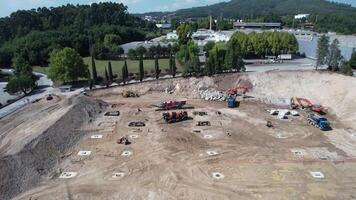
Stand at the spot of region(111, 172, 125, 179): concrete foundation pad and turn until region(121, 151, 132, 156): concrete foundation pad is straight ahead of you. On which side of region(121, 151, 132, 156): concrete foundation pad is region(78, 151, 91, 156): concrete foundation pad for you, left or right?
left

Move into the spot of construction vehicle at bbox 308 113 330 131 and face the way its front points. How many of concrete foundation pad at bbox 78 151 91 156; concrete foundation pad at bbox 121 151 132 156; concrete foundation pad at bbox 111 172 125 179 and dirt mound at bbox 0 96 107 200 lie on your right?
4

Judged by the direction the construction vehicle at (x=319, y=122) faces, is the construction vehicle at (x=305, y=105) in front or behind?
behind

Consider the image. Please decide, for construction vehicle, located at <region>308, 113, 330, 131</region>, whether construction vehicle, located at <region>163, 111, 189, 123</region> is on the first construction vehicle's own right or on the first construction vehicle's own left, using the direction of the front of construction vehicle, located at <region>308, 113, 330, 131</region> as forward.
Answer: on the first construction vehicle's own right

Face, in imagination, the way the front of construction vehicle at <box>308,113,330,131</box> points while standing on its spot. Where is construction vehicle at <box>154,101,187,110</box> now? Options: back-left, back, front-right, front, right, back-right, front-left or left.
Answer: back-right

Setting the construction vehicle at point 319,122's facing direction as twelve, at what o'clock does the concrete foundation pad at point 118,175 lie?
The concrete foundation pad is roughly at 3 o'clock from the construction vehicle.

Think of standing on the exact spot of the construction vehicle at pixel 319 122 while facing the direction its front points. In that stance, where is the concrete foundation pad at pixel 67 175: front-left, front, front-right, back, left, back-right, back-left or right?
right

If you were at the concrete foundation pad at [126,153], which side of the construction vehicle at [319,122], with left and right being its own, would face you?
right

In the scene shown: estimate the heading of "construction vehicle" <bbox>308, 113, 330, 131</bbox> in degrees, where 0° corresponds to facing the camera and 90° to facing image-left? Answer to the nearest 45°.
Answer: approximately 315°

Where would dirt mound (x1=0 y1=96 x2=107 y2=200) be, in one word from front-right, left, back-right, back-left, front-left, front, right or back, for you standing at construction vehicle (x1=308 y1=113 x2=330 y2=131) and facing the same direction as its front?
right
